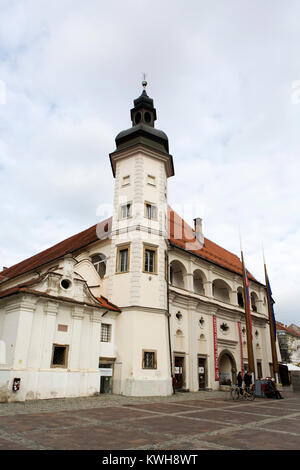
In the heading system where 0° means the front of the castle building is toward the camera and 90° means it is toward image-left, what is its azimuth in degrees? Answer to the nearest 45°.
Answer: approximately 315°

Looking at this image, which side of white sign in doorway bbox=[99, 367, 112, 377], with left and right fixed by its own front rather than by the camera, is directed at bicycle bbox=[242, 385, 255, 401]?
left

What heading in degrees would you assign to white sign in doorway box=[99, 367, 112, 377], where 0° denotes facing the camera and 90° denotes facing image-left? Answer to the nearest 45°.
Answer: approximately 0°
